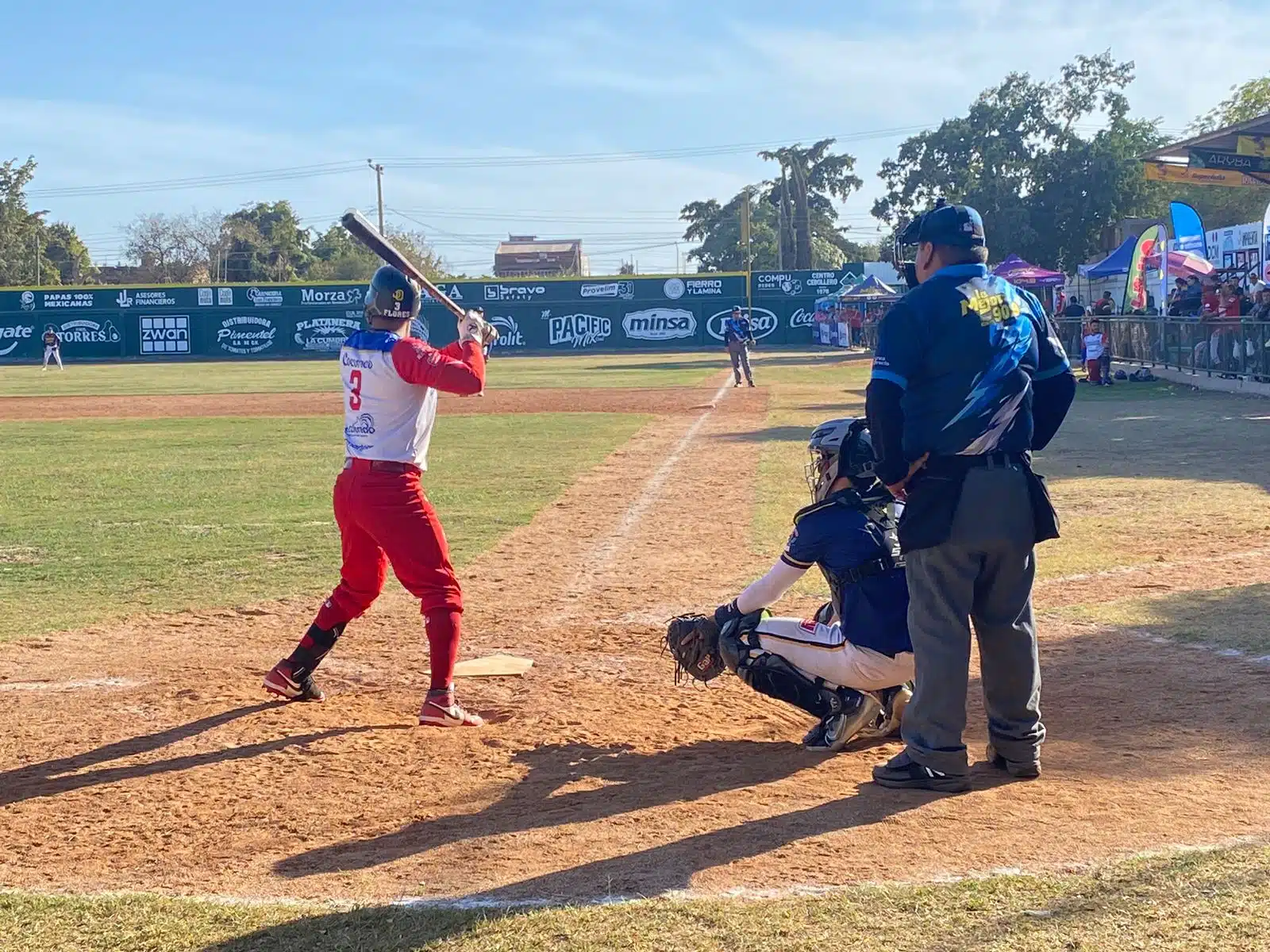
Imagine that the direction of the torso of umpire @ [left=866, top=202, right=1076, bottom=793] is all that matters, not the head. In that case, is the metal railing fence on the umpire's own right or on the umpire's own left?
on the umpire's own right

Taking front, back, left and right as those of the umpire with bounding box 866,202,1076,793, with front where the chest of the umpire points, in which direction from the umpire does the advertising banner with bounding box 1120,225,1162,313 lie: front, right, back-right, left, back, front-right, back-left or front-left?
front-right

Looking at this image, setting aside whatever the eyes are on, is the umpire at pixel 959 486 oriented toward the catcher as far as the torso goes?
yes

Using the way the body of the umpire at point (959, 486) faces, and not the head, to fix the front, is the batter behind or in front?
in front

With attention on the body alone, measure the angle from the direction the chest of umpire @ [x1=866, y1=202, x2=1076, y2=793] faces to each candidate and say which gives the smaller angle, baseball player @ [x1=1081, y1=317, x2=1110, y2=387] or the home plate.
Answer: the home plate

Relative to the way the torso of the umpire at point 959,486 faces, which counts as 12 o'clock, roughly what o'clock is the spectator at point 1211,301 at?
The spectator is roughly at 2 o'clock from the umpire.

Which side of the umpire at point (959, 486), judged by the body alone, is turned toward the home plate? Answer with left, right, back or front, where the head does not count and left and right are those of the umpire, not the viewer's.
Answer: front

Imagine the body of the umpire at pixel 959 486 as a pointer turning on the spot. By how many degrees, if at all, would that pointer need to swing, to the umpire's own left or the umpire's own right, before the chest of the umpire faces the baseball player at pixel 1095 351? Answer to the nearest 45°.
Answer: approximately 45° to the umpire's own right

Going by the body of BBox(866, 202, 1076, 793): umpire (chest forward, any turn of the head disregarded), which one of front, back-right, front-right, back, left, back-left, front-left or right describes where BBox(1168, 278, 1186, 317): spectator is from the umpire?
front-right

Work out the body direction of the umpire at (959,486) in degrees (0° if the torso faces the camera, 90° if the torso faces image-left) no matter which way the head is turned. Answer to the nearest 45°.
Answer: approximately 135°
